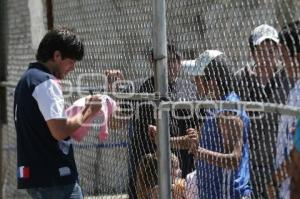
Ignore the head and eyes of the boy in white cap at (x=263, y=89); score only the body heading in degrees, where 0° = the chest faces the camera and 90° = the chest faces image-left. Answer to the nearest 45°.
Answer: approximately 0°

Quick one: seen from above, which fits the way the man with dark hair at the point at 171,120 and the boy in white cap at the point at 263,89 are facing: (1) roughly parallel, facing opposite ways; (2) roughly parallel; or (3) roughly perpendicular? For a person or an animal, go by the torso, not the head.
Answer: roughly parallel

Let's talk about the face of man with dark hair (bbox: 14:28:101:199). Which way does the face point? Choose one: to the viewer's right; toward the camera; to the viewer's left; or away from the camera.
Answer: to the viewer's right

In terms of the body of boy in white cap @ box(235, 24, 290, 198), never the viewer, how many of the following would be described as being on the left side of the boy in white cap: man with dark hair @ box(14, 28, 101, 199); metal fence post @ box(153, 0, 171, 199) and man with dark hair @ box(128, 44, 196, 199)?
0

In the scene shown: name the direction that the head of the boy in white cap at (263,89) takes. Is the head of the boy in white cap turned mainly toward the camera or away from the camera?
toward the camera
